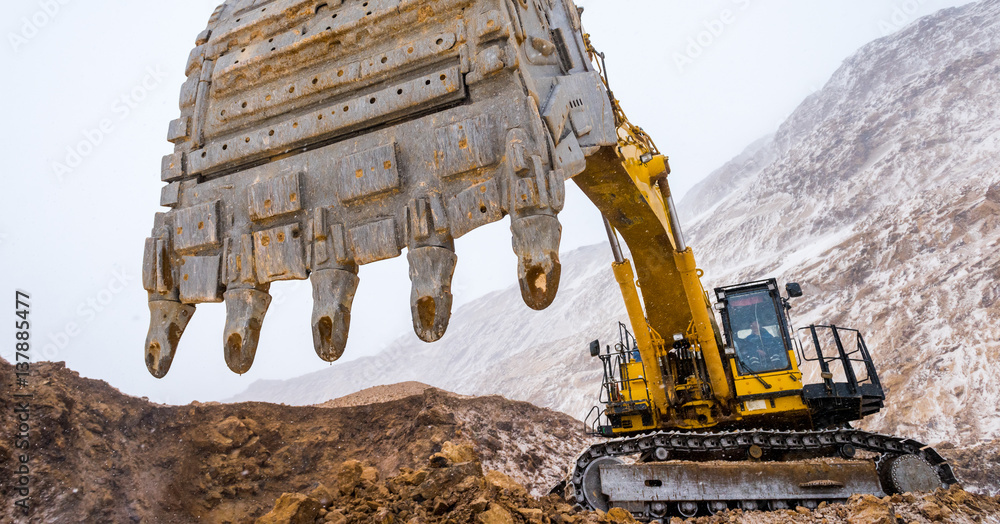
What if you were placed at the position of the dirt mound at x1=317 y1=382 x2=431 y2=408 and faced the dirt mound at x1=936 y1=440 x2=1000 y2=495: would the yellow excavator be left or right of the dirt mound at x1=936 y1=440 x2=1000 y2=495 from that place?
right

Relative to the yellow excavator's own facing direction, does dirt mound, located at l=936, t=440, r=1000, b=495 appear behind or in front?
behind

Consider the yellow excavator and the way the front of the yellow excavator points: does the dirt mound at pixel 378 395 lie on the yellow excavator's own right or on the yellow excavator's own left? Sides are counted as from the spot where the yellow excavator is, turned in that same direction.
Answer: on the yellow excavator's own right

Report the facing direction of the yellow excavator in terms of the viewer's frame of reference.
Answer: facing the viewer and to the left of the viewer
